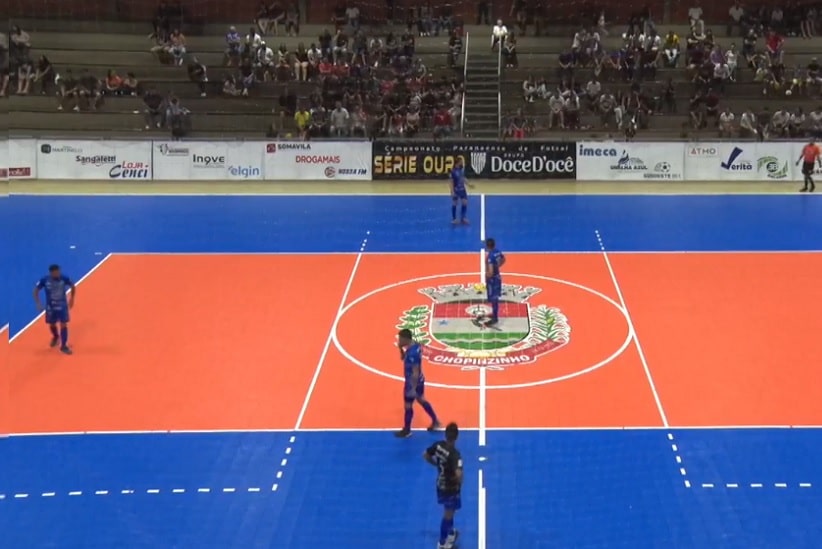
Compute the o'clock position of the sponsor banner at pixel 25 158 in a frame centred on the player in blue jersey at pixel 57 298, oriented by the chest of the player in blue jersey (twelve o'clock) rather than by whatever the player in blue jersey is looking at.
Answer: The sponsor banner is roughly at 6 o'clock from the player in blue jersey.

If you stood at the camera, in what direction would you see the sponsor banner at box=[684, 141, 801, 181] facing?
facing the viewer

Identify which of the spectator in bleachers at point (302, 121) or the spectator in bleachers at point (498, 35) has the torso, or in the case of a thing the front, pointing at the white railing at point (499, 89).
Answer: the spectator in bleachers at point (498, 35)

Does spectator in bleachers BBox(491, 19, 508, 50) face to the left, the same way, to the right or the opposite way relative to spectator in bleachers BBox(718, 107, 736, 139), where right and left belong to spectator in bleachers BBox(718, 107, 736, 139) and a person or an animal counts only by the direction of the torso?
the same way

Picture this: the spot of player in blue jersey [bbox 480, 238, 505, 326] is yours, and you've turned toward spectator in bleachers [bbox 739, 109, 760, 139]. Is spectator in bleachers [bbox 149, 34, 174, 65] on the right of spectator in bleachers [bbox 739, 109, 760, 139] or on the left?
left

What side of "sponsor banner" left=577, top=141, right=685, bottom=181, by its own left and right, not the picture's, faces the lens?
front

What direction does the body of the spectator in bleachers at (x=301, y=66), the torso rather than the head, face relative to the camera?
toward the camera

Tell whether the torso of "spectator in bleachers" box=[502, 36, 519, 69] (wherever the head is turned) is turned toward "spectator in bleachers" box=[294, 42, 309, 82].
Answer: no
